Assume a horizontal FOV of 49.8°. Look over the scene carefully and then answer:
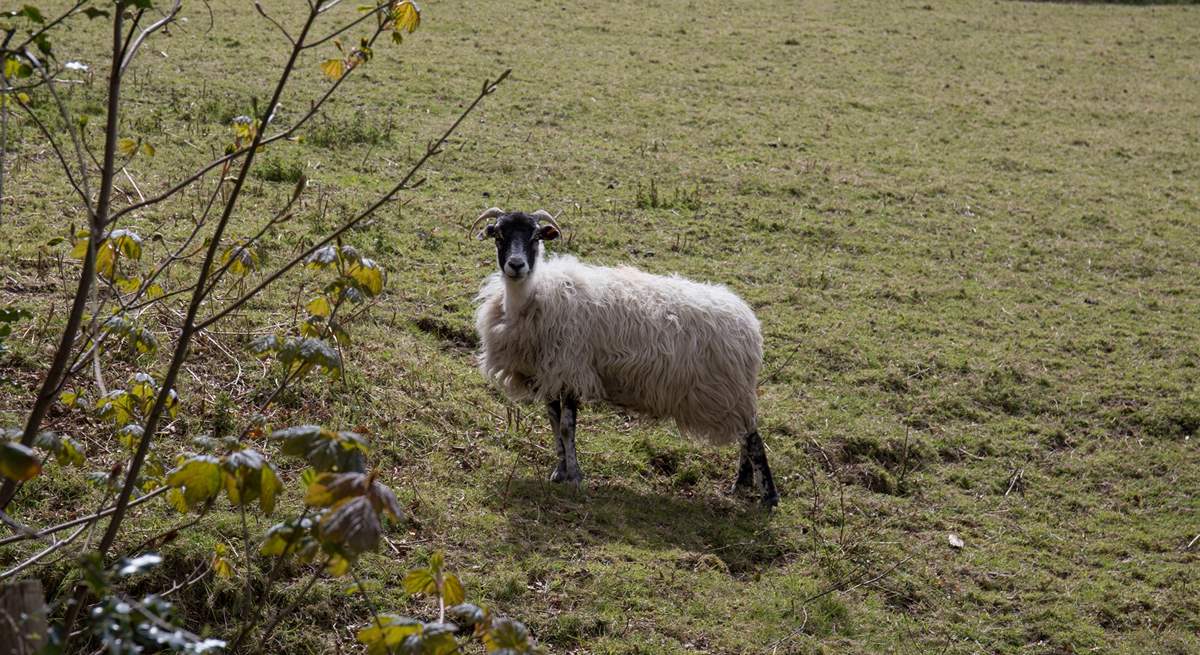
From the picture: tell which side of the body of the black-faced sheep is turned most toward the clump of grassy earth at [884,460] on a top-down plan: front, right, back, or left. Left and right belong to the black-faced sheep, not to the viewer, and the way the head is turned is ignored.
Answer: back

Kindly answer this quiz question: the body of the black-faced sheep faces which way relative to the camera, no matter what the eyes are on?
to the viewer's left

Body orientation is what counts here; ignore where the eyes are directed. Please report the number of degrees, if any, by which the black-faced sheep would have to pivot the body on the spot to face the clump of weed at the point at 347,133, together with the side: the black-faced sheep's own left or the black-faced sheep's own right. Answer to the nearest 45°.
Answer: approximately 45° to the black-faced sheep's own right

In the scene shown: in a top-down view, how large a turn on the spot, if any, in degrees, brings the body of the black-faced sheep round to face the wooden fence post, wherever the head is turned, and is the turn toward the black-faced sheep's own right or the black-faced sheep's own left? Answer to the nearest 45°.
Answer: approximately 90° to the black-faced sheep's own left

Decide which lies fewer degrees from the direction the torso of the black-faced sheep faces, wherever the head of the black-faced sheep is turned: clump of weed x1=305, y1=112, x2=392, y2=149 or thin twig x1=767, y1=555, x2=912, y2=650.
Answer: the clump of weed

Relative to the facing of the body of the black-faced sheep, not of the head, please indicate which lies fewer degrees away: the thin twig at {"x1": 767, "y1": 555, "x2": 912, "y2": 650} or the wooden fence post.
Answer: the wooden fence post
